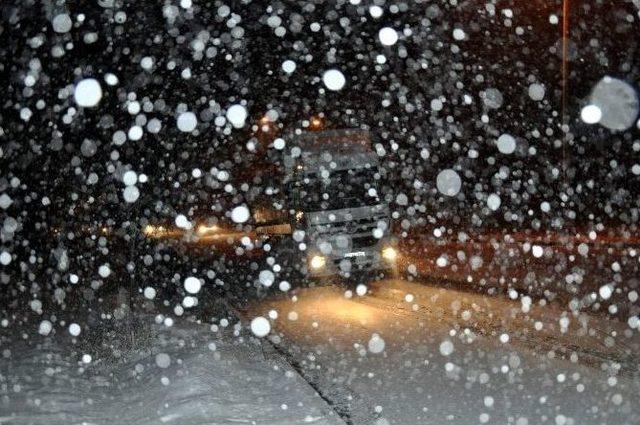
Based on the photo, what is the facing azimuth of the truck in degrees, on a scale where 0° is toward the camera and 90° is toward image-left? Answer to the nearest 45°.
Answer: approximately 0°
